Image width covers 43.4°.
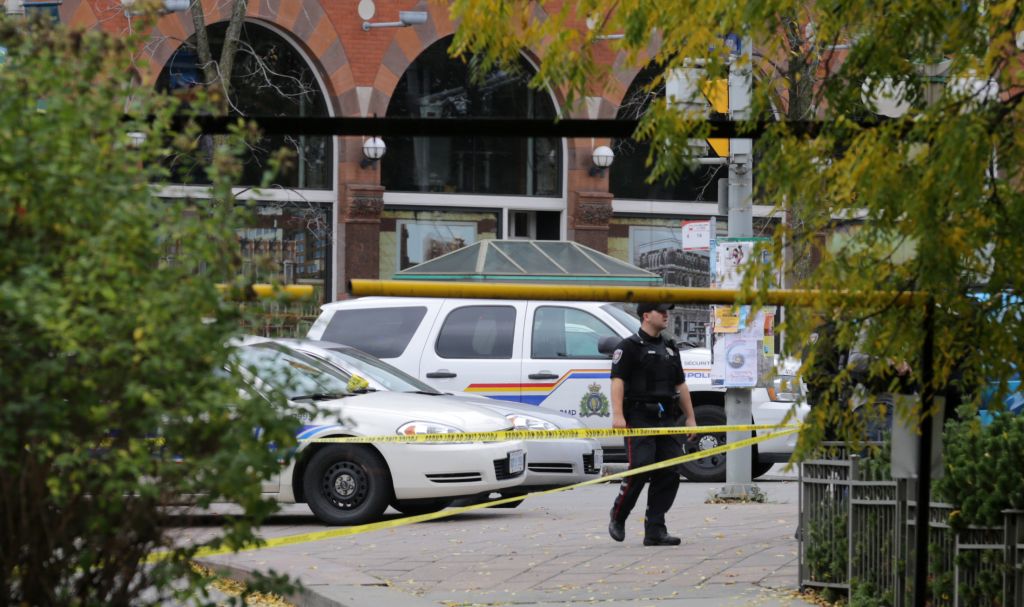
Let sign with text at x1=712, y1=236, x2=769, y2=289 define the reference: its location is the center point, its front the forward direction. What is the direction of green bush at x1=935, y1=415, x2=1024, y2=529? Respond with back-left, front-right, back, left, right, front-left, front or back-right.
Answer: front

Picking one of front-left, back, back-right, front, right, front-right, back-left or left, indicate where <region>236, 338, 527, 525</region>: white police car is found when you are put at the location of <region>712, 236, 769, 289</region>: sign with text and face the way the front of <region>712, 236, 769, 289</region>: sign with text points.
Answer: front-right

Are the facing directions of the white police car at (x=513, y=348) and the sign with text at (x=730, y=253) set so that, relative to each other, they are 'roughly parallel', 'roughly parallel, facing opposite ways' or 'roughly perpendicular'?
roughly perpendicular

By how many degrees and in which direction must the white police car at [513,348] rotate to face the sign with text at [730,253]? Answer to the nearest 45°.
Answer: approximately 45° to its right

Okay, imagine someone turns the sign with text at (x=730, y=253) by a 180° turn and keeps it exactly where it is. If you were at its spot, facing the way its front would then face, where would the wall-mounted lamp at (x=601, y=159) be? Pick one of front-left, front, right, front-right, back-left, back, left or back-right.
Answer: front

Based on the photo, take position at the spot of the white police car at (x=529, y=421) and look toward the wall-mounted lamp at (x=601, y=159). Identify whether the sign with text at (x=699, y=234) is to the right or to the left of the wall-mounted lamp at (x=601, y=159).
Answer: right

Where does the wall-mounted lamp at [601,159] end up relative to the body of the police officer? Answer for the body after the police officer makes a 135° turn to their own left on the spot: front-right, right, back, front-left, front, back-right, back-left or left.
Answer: front

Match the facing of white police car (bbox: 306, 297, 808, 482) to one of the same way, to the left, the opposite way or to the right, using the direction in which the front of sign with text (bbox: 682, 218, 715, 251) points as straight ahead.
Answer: to the left

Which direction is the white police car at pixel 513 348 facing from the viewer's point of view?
to the viewer's right

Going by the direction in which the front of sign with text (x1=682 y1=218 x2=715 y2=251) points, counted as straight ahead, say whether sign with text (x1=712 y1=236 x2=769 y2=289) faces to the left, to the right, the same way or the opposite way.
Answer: the same way

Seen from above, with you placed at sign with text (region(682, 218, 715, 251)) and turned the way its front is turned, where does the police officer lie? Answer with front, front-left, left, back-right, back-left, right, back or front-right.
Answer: front

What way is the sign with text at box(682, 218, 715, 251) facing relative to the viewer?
toward the camera

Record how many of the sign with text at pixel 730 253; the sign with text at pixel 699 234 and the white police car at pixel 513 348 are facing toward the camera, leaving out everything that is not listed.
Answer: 2

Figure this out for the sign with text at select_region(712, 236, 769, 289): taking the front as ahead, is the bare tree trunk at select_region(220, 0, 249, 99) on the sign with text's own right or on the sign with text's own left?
on the sign with text's own right

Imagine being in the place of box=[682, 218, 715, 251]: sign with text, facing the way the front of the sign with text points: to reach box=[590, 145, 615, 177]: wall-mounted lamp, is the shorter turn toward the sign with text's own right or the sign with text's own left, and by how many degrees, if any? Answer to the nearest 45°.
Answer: approximately 180°

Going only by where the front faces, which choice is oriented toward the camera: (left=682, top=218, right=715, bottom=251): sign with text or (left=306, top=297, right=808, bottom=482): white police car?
the sign with text

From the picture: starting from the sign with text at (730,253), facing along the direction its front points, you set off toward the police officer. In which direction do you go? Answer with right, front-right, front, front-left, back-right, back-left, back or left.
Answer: front

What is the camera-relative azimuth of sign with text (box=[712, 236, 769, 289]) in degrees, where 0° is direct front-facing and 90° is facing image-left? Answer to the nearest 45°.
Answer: approximately 0°
